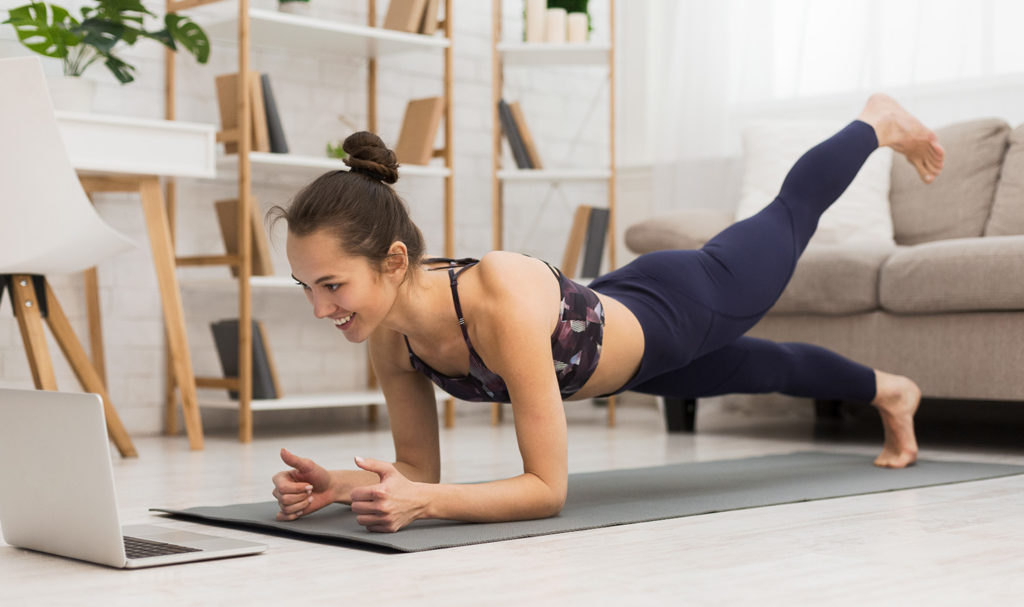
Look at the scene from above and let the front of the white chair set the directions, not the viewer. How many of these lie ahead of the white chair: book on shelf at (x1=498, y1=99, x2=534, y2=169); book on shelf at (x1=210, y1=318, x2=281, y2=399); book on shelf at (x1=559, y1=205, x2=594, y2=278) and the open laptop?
3

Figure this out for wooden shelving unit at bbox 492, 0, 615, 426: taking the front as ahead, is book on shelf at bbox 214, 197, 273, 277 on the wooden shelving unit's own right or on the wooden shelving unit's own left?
on the wooden shelving unit's own right

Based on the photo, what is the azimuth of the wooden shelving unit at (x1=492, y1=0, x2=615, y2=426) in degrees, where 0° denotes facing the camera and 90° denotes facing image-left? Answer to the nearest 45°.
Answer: approximately 0°

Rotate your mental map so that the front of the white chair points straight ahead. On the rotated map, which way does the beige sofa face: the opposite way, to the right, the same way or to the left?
the opposite way

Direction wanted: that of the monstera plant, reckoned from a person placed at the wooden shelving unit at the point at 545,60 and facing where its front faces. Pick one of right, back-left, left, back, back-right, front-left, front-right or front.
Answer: front-right

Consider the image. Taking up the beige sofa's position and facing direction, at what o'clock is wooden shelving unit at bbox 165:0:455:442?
The wooden shelving unit is roughly at 3 o'clock from the beige sofa.

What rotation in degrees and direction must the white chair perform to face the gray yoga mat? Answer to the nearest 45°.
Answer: approximately 90° to its right

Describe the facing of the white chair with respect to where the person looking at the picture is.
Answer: facing away from the viewer and to the right of the viewer

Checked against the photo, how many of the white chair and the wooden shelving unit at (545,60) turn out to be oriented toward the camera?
1

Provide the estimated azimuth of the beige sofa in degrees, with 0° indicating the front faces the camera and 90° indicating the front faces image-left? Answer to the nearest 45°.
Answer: approximately 0°

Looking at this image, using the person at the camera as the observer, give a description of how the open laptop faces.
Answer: facing away from the viewer and to the right of the viewer

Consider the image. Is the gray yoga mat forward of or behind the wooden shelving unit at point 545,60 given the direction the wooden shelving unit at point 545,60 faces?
forward

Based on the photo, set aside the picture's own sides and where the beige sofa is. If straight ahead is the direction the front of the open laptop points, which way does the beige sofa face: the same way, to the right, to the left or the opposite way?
the opposite way

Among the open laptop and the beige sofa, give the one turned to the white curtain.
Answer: the open laptop
